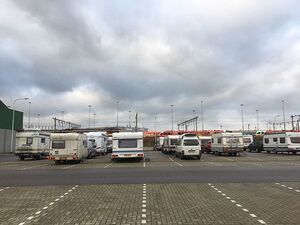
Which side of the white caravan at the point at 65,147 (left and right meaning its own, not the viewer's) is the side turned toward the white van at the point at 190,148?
right

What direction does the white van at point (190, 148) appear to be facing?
away from the camera

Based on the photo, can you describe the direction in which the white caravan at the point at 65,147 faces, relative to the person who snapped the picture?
facing away from the viewer

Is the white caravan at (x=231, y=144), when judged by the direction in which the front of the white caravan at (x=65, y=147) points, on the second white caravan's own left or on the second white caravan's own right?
on the second white caravan's own right

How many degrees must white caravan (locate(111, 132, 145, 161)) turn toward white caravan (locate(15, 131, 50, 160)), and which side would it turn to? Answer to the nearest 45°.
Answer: approximately 45° to its left

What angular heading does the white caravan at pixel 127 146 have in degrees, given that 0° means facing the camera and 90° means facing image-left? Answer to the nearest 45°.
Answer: approximately 180°

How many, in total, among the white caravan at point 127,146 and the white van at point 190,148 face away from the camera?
2

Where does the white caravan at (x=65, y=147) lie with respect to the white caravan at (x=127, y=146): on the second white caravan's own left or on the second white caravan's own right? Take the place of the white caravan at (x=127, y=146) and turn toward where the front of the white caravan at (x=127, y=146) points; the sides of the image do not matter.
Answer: on the second white caravan's own left
